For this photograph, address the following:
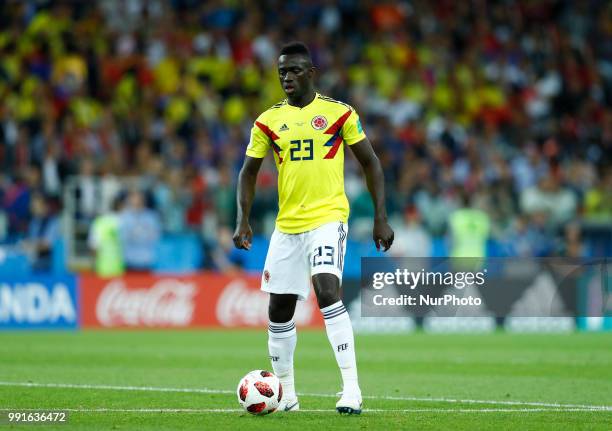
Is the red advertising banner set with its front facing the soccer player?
yes

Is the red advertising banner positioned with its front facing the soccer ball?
yes

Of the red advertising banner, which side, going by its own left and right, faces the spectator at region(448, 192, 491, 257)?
left

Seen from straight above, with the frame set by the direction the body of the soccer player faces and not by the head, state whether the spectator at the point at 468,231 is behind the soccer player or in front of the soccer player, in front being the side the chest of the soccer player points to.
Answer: behind

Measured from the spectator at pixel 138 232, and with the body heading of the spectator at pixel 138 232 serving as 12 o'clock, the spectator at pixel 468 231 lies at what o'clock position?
the spectator at pixel 468 231 is roughly at 9 o'clock from the spectator at pixel 138 232.

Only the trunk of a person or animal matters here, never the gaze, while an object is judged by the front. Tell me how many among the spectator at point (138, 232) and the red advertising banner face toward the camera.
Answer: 2

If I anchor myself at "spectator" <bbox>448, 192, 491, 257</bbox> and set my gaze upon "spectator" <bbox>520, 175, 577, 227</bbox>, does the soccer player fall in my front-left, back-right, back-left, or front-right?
back-right

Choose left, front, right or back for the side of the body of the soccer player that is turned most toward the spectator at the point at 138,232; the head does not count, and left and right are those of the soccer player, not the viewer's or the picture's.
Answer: back

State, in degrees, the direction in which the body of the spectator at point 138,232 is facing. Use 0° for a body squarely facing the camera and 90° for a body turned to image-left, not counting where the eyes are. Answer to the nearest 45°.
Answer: approximately 0°

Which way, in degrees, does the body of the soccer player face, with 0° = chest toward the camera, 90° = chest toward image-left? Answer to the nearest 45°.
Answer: approximately 0°
